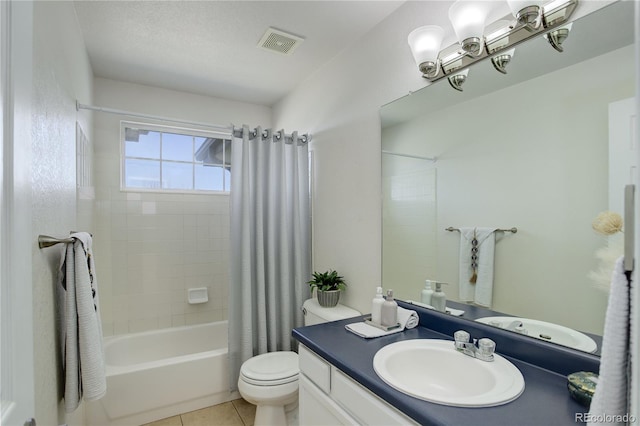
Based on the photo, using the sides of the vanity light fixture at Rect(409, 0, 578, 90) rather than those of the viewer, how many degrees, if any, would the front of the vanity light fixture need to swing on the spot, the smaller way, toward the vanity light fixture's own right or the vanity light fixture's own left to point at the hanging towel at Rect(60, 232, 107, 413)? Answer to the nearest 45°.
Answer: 0° — it already faces it

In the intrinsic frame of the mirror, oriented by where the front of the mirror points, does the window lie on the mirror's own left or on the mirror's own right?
on the mirror's own right

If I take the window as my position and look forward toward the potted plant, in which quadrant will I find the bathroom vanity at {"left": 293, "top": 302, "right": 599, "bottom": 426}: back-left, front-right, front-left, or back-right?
front-right

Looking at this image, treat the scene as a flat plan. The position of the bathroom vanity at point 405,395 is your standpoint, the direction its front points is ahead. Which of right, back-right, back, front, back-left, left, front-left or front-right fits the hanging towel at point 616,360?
left

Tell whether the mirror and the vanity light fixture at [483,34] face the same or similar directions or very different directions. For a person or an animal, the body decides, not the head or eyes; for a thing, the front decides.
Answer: same or similar directions

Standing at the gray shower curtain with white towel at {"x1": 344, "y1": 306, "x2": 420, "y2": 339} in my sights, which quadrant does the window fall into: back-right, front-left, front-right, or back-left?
back-right

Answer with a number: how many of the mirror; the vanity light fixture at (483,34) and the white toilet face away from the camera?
0

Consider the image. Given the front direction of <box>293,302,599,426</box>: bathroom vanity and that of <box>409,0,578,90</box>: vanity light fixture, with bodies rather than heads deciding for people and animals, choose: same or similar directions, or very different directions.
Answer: same or similar directions

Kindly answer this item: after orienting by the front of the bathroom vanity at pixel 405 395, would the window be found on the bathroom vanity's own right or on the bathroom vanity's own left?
on the bathroom vanity's own right

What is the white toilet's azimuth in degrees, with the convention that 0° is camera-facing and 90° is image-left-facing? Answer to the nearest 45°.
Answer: approximately 45°

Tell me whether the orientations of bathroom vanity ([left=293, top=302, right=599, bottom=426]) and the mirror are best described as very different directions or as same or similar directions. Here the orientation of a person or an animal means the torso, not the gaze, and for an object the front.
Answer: same or similar directions
